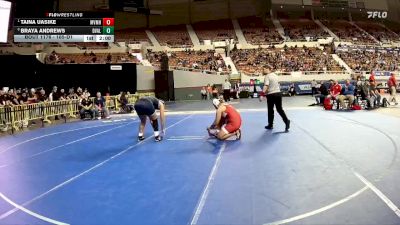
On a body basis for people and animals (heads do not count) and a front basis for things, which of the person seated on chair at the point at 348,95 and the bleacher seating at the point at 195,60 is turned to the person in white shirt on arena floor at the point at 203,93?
the bleacher seating

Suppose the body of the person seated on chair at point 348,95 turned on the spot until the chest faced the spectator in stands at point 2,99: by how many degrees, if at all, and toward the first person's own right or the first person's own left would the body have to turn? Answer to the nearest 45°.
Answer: approximately 45° to the first person's own right

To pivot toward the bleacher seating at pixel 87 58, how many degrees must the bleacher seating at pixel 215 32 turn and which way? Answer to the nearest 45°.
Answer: approximately 45° to its right

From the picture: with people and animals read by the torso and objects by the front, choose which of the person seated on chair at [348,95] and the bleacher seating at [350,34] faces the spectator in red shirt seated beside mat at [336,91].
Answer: the bleacher seating

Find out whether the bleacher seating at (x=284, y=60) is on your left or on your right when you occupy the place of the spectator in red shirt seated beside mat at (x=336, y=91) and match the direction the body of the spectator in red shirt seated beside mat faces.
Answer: on your right

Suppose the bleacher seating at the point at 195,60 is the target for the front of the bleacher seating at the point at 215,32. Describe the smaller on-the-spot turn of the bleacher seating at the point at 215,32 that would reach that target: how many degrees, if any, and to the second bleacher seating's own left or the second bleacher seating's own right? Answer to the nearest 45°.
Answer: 0° — it already faces it

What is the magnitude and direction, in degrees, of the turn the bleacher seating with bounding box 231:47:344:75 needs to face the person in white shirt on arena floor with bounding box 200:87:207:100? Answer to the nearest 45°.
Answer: approximately 45° to its right

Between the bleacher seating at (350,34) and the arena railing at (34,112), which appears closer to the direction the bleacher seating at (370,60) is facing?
the arena railing

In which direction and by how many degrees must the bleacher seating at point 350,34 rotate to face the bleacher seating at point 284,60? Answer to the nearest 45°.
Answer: approximately 45° to its right

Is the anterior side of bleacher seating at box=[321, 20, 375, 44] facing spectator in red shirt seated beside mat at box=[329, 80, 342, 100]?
yes

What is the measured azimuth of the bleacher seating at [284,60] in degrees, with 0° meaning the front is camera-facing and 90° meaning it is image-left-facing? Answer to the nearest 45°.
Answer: approximately 0°

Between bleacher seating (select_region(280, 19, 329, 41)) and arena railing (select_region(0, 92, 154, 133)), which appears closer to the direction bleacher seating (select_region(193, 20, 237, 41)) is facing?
the arena railing

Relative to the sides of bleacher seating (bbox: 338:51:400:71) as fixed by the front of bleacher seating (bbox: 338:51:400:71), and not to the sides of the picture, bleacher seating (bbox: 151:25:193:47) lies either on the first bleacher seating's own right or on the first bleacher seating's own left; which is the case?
on the first bleacher seating's own right

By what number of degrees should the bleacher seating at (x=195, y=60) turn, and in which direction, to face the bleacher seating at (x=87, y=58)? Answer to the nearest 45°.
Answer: approximately 45° to its right

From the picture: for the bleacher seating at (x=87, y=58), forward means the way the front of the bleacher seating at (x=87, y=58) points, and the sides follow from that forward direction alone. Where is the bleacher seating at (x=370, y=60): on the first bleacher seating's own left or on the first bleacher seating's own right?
on the first bleacher seating's own left
